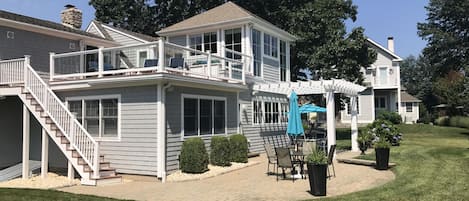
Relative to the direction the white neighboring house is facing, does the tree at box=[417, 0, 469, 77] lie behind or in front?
behind

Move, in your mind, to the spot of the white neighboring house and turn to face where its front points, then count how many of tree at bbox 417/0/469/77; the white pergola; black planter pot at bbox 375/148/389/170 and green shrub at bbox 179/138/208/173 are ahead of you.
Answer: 3

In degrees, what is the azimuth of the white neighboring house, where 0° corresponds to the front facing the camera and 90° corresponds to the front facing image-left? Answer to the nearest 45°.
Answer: approximately 0°

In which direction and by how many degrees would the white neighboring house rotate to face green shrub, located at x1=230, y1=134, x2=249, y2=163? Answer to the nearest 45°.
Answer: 0° — it already faces it

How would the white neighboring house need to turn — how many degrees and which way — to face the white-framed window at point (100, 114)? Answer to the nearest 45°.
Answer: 0° — it already faces it

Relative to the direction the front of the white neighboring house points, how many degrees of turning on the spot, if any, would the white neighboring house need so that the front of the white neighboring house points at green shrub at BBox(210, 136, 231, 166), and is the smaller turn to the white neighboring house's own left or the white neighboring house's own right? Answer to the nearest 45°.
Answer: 0° — it already faces it

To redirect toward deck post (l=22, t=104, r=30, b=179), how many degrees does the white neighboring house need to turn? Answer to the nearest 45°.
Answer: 0° — it already faces it

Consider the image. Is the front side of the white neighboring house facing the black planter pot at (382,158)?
yes

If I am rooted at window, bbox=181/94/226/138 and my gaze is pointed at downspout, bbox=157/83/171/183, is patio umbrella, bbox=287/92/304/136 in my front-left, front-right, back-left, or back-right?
back-left

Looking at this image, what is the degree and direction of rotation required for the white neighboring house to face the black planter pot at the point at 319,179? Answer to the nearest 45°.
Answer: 0° — it already faces it
